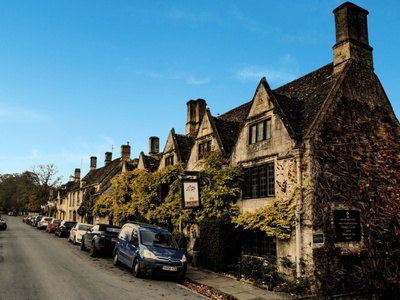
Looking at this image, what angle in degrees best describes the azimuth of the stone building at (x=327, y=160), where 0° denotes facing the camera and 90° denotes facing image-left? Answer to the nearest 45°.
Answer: approximately 45°

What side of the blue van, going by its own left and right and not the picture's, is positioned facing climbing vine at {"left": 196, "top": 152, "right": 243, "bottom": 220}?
left

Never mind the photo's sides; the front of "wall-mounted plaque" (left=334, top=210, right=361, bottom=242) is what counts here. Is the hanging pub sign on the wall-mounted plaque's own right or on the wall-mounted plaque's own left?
on the wall-mounted plaque's own right

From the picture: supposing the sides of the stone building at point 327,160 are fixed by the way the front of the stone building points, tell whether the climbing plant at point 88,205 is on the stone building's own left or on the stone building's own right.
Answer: on the stone building's own right

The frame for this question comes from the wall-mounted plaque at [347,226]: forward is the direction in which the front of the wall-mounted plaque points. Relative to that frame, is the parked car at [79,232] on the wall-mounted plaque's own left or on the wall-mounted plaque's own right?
on the wall-mounted plaque's own right

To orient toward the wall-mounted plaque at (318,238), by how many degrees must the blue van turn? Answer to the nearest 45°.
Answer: approximately 45° to its left

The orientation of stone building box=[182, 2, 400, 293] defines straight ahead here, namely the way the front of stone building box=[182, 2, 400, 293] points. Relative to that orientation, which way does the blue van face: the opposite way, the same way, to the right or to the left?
to the left

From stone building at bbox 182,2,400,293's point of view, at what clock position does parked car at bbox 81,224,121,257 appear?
The parked car is roughly at 2 o'clock from the stone building.
